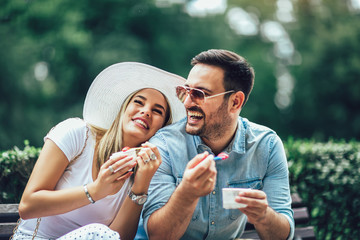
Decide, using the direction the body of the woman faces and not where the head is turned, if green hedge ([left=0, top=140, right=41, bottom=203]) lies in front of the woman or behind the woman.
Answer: behind

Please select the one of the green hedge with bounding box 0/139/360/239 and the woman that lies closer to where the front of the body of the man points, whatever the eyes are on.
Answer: the woman

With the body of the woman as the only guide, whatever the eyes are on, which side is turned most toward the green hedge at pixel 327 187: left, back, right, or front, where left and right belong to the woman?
left

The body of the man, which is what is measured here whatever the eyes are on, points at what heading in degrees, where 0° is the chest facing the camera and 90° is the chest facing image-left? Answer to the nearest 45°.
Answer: approximately 0°

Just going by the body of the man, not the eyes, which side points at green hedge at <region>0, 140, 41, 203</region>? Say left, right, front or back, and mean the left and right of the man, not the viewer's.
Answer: right
